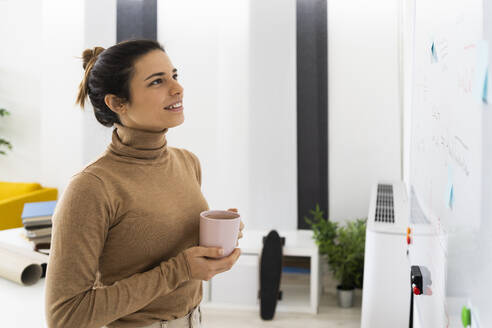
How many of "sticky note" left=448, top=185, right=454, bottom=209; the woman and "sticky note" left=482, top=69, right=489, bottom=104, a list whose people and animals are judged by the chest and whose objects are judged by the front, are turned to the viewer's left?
2

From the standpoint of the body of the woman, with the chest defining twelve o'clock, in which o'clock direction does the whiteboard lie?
The whiteboard is roughly at 12 o'clock from the woman.

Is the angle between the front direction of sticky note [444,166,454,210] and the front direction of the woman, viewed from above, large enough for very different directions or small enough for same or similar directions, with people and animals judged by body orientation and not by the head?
very different directions

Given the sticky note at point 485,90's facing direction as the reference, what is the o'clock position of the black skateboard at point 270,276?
The black skateboard is roughly at 2 o'clock from the sticky note.

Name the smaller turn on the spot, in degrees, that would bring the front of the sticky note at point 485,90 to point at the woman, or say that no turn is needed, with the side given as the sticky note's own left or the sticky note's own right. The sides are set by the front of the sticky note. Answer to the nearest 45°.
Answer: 0° — it already faces them

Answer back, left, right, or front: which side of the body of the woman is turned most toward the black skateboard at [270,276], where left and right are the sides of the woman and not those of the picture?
left

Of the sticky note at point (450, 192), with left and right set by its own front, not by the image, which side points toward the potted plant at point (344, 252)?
right

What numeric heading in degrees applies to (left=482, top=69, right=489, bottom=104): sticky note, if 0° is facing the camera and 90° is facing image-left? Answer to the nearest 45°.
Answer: approximately 90°

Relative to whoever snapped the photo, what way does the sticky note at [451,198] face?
facing to the left of the viewer

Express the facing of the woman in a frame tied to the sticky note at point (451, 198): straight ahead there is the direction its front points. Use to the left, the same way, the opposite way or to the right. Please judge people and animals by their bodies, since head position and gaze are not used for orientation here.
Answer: the opposite way

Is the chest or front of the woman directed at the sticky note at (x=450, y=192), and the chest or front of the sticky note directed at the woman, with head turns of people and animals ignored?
yes
